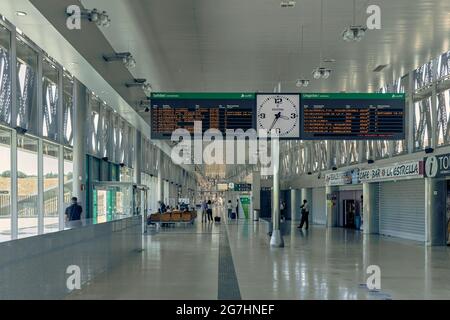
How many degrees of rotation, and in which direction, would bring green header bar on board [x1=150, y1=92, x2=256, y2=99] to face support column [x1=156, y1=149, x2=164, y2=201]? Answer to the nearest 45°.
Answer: approximately 180°

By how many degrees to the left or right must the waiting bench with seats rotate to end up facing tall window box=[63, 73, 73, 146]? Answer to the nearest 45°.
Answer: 0° — it already faces it

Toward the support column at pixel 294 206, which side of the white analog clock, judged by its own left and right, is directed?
back

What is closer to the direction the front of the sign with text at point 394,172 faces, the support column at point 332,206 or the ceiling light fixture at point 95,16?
the ceiling light fixture

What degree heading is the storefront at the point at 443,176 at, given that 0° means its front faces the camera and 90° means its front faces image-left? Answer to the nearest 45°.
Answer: approximately 45°

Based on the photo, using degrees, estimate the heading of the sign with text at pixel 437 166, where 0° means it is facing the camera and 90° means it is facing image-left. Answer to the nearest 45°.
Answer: approximately 45°
